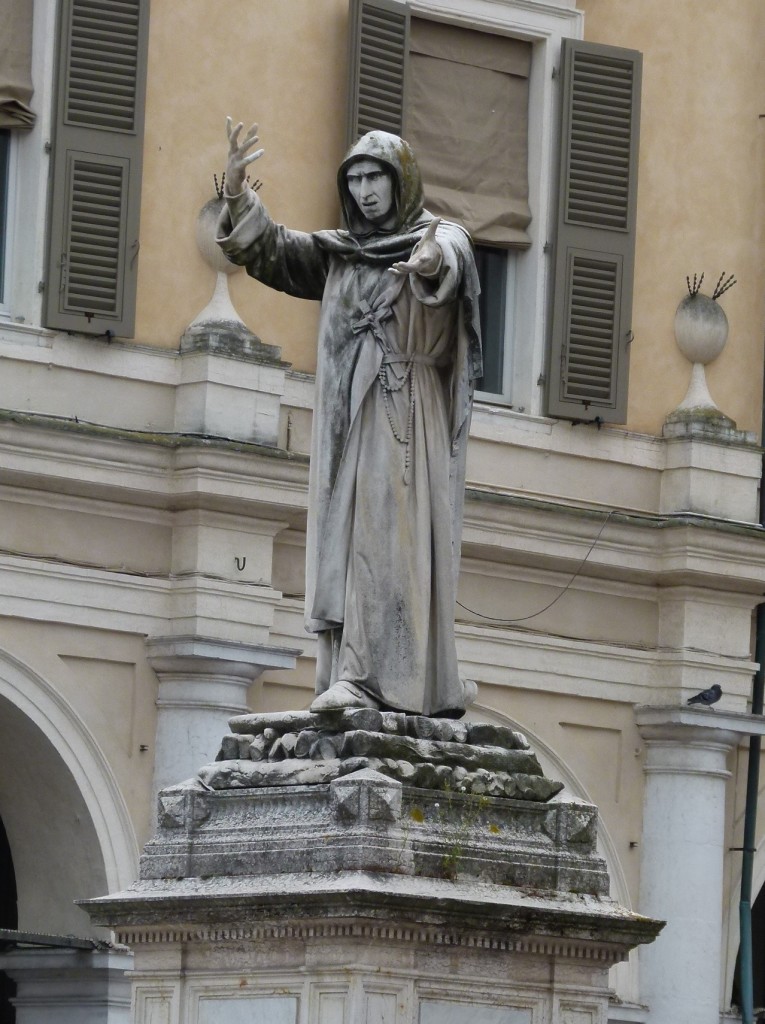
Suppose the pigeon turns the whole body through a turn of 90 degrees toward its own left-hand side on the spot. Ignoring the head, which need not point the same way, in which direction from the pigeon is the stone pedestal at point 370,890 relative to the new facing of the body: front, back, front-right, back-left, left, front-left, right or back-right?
back

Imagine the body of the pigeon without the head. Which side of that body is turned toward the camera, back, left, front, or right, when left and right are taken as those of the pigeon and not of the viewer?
right

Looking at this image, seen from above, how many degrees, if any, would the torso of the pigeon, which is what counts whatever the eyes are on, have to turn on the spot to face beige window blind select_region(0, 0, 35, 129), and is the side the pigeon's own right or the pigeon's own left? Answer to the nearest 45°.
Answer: approximately 135° to the pigeon's own right

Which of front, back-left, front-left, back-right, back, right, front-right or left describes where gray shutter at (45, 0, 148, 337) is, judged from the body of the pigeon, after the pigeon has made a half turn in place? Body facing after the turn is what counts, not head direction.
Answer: front-left
